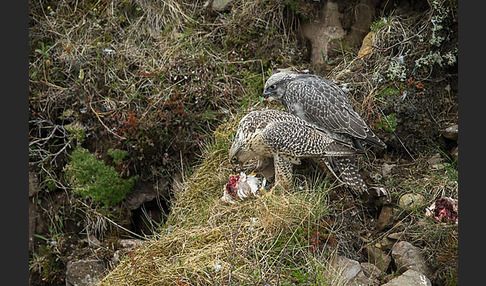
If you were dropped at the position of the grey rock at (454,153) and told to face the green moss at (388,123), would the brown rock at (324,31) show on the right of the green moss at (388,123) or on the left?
right

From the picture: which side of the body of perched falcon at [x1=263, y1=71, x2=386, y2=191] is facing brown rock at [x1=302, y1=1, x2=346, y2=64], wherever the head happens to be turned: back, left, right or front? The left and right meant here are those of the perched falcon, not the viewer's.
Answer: right

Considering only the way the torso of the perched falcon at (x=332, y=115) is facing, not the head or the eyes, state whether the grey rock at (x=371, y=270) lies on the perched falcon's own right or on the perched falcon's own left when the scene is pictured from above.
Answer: on the perched falcon's own left

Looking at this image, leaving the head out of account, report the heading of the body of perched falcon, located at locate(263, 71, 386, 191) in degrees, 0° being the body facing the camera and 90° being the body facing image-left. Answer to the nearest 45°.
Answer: approximately 90°

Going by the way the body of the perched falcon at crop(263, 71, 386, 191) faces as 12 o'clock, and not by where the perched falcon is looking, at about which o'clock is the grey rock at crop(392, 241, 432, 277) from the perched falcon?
The grey rock is roughly at 8 o'clock from the perched falcon.

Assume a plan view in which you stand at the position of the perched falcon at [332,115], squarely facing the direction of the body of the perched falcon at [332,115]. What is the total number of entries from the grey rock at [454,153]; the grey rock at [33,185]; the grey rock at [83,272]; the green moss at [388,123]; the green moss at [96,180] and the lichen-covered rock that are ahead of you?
3

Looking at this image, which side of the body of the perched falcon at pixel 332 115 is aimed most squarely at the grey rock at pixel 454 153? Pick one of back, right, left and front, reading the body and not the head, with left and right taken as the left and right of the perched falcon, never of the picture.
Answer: back

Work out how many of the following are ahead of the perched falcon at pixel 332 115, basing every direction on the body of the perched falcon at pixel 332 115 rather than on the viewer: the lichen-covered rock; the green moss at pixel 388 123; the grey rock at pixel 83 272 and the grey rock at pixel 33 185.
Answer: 2

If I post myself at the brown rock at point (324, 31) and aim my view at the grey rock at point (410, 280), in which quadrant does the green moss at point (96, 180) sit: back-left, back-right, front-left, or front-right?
front-right

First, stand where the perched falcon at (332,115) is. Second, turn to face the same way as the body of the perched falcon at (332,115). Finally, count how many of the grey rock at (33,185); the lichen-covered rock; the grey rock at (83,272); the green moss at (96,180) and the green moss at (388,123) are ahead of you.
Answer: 3

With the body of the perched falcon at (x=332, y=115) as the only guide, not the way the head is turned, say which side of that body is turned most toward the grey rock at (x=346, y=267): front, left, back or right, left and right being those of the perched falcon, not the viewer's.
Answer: left

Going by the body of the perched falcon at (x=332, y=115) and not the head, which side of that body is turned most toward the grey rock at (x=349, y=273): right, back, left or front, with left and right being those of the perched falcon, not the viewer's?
left

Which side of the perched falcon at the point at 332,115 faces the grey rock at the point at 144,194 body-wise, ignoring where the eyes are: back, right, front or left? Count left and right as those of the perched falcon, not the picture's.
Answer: front

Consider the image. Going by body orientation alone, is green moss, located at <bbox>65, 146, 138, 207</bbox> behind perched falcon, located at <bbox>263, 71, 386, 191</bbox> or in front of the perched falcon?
in front

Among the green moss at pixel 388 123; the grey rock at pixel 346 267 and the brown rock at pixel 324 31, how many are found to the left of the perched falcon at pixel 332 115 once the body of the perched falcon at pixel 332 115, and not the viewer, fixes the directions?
1
